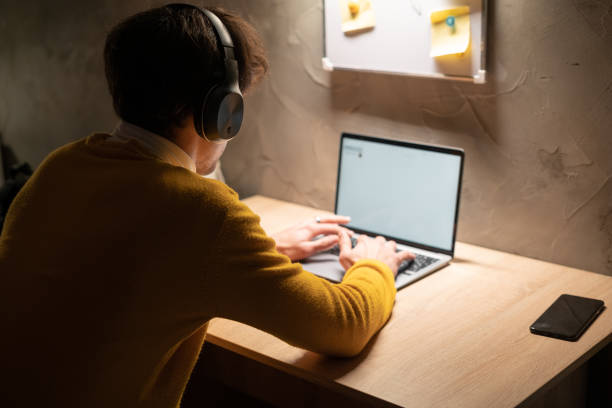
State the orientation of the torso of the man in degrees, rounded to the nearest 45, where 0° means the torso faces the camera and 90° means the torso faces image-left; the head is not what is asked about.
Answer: approximately 225°

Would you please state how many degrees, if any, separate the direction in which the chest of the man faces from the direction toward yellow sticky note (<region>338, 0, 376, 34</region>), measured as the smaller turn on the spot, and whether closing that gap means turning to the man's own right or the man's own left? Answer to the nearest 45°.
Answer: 0° — they already face it

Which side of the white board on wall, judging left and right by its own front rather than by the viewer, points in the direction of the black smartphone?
left

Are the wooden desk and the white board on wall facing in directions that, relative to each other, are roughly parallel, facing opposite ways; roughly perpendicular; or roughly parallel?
roughly parallel

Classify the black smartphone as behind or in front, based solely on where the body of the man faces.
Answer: in front

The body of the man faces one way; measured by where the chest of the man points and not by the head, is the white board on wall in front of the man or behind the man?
in front

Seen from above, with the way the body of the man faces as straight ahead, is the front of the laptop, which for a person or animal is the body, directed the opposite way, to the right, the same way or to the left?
the opposite way

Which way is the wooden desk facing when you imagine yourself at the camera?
facing the viewer and to the left of the viewer

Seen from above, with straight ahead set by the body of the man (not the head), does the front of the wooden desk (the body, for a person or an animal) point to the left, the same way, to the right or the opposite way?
the opposite way

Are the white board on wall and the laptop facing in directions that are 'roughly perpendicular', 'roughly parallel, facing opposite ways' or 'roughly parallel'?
roughly parallel

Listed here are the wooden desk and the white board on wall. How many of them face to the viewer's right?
0

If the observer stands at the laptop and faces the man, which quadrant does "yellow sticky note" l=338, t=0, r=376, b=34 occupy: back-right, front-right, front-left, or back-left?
back-right

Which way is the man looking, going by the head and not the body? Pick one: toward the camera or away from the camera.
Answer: away from the camera
